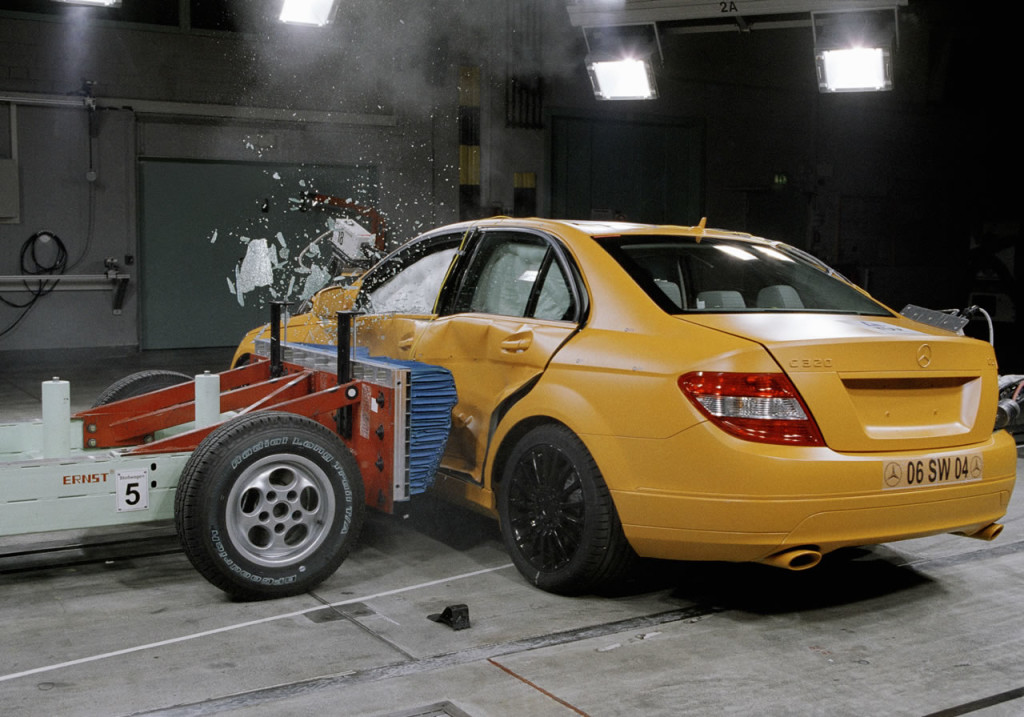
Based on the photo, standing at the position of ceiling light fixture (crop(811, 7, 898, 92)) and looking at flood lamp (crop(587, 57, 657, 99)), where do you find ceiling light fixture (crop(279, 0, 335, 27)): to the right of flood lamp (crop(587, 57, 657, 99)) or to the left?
left

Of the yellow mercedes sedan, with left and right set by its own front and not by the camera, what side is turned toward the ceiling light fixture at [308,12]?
front

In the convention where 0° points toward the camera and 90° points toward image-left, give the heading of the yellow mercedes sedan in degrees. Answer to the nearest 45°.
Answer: approximately 135°

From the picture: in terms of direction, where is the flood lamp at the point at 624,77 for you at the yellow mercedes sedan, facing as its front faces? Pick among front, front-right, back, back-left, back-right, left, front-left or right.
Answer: front-right

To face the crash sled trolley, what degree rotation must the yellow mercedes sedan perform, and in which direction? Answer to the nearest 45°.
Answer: approximately 45° to its left

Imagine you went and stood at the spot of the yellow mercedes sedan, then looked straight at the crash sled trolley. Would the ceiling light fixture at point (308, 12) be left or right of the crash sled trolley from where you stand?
right

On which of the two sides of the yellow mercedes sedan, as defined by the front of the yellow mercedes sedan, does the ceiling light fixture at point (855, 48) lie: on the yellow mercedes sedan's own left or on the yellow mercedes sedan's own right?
on the yellow mercedes sedan's own right

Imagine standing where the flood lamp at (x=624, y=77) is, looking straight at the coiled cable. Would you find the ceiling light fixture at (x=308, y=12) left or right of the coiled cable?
left

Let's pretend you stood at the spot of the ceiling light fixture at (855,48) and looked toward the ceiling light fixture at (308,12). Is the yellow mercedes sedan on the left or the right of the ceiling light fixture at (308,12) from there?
left

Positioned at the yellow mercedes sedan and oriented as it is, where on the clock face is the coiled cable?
The coiled cable is roughly at 12 o'clock from the yellow mercedes sedan.

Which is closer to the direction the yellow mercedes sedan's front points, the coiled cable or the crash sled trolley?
the coiled cable
